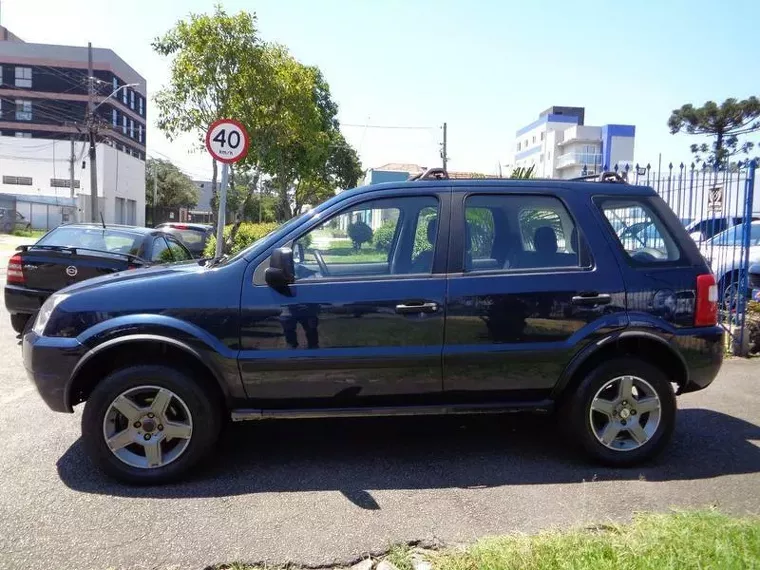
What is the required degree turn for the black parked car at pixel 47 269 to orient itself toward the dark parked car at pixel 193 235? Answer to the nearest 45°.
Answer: approximately 45° to its left

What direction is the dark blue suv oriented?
to the viewer's left

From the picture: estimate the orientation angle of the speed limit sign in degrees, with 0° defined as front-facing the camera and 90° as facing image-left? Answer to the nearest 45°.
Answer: approximately 0°

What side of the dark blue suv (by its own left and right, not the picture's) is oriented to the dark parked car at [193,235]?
right

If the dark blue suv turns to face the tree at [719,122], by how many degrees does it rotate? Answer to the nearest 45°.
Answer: approximately 135° to its right

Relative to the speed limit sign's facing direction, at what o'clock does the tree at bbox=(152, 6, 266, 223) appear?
The tree is roughly at 6 o'clock from the speed limit sign.

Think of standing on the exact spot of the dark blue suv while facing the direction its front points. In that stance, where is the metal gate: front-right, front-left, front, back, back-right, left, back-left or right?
back-right
